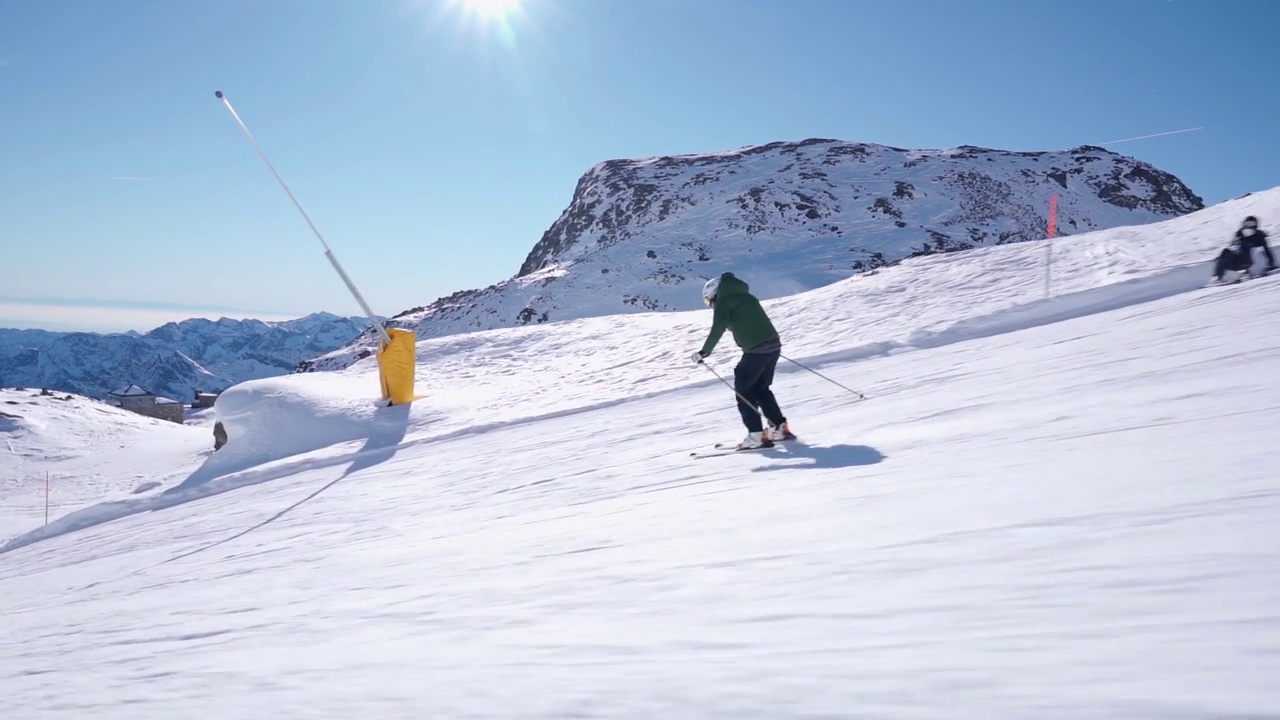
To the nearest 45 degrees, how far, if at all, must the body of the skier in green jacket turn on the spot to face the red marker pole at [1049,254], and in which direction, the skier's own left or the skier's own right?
approximately 135° to the skier's own right

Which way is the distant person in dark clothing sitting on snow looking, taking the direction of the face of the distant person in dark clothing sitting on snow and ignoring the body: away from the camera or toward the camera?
toward the camera

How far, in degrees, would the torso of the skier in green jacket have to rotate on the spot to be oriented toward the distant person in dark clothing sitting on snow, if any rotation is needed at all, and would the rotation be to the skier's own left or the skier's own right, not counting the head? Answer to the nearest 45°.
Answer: approximately 135° to the skier's own right

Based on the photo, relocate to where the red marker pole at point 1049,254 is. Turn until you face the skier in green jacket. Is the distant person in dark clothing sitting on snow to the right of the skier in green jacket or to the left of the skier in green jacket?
left

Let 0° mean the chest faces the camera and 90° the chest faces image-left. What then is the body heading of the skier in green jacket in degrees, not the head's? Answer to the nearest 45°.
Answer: approximately 90°
